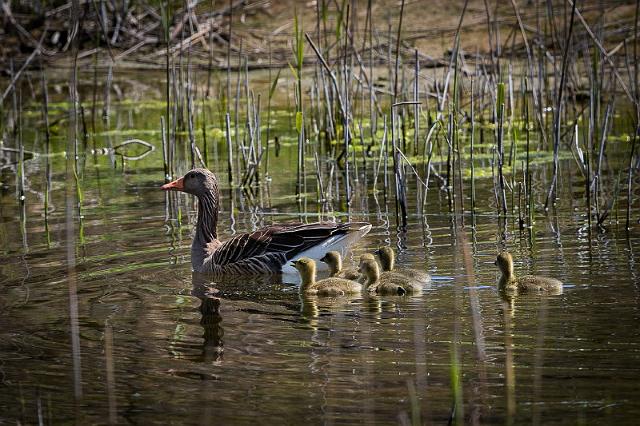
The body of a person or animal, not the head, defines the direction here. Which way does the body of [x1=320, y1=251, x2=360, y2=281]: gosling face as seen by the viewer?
to the viewer's left

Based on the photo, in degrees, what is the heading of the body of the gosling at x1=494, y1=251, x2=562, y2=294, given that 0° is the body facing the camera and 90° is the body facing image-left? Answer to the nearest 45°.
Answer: approximately 90°

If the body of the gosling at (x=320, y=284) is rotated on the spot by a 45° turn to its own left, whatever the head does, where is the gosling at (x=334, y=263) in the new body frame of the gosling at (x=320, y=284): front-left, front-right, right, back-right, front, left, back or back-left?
back-right

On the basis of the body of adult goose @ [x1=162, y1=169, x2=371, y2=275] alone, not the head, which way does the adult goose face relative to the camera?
to the viewer's left

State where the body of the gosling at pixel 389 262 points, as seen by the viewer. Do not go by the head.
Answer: to the viewer's left

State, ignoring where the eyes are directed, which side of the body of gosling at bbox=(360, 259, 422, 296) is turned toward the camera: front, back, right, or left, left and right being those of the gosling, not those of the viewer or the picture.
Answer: left

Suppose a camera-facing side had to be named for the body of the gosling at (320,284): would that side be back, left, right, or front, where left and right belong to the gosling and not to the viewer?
left
